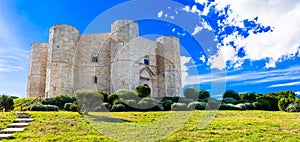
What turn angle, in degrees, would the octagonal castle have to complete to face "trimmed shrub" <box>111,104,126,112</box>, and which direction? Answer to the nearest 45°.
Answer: approximately 45° to its right

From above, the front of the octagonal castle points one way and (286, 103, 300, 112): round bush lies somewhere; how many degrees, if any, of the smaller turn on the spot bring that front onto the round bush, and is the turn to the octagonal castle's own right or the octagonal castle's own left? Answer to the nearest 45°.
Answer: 0° — it already faces it

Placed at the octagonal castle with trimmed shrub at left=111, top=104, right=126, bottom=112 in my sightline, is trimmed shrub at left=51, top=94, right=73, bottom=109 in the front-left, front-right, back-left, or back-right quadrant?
front-right

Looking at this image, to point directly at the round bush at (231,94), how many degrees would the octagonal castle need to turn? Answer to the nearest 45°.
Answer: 0° — it already faces it

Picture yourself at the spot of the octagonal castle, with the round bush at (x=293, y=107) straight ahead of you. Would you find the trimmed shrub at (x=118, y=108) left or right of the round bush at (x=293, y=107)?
right

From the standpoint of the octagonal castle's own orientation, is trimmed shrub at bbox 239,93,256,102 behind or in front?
in front

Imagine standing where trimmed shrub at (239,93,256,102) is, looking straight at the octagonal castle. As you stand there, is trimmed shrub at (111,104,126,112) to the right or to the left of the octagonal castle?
left

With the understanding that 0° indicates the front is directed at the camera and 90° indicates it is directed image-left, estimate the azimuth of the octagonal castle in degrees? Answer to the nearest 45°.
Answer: approximately 315°

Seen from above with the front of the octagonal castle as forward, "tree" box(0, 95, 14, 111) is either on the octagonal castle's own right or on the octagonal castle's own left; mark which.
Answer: on the octagonal castle's own right

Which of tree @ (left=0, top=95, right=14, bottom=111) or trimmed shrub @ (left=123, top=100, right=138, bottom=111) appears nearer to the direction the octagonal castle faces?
the trimmed shrub

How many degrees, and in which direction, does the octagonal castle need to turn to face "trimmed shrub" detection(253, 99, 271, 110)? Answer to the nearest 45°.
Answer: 0° — it already faces it

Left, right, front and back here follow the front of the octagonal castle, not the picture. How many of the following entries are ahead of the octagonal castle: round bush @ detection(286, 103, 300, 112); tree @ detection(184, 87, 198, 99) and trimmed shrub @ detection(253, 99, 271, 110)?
3

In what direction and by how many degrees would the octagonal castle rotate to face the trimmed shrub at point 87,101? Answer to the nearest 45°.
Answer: approximately 45° to its right
